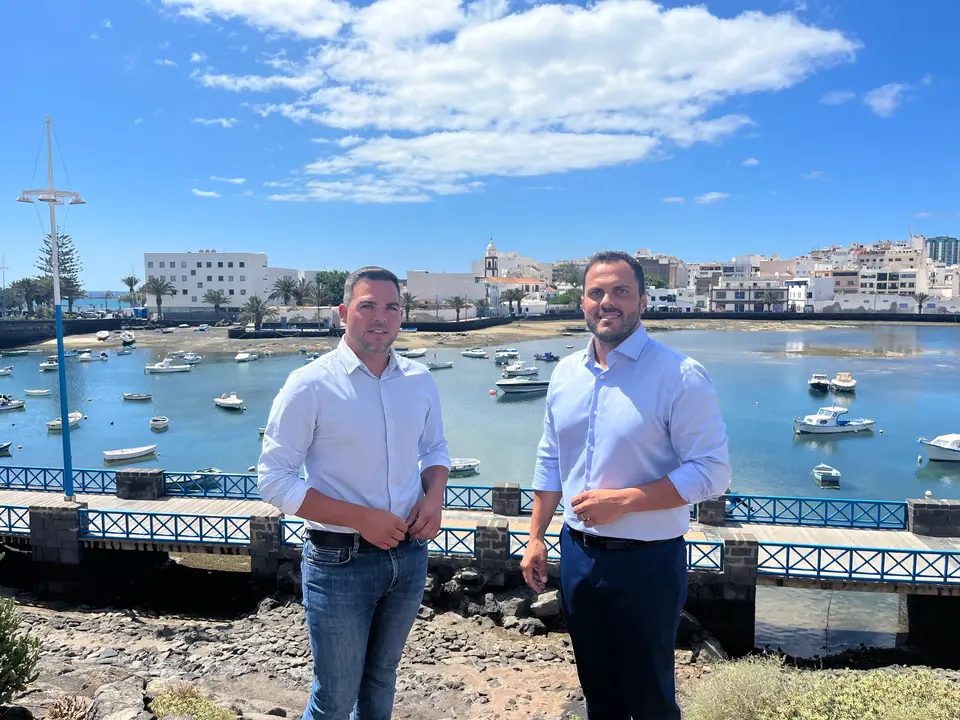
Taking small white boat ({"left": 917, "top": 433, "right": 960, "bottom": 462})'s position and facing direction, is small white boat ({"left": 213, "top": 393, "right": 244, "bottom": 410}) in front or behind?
in front

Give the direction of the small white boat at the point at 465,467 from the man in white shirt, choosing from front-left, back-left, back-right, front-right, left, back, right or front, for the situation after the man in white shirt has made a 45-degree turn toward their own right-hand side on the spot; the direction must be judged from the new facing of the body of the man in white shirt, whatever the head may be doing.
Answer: back

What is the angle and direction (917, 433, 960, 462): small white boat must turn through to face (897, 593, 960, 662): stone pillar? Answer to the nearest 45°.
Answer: approximately 90° to its left

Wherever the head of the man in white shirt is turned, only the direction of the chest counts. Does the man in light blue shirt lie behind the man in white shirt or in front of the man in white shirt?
in front

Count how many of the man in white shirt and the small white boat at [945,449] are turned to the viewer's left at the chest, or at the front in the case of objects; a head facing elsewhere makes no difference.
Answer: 1

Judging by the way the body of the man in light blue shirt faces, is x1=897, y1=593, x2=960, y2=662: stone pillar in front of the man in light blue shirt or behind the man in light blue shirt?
behind

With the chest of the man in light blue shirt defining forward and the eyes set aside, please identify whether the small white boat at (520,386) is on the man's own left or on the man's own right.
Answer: on the man's own right

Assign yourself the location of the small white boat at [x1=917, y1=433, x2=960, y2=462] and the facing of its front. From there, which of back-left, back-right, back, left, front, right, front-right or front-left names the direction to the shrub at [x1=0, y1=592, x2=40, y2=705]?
left

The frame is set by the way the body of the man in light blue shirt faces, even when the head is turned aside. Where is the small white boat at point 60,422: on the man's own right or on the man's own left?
on the man's own right

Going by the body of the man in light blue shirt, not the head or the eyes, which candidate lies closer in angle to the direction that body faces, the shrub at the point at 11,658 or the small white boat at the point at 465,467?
the shrub

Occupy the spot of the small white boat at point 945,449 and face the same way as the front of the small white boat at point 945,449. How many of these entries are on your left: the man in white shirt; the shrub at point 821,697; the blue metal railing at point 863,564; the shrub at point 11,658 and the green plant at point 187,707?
5

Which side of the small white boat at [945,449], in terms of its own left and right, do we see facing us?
left

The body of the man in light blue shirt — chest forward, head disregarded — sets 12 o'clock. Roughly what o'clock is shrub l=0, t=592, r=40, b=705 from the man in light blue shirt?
The shrub is roughly at 2 o'clock from the man in light blue shirt.

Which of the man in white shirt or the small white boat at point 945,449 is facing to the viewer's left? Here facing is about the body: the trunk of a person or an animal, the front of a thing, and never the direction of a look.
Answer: the small white boat
